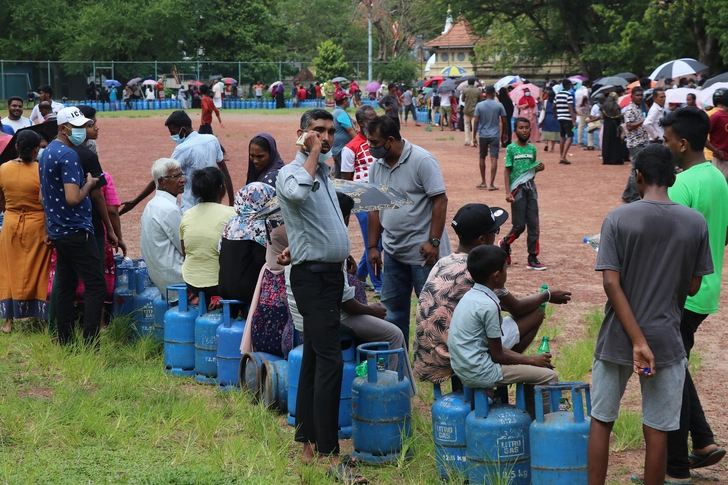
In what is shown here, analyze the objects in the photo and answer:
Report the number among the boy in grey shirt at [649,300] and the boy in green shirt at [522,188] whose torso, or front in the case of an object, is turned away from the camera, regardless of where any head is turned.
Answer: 1

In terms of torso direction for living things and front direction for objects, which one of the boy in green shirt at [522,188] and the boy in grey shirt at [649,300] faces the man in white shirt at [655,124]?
the boy in grey shirt

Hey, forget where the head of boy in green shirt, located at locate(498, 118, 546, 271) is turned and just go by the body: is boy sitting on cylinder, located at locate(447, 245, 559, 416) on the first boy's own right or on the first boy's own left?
on the first boy's own right

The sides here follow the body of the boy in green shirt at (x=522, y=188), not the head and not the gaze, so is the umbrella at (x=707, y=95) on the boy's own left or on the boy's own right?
on the boy's own left

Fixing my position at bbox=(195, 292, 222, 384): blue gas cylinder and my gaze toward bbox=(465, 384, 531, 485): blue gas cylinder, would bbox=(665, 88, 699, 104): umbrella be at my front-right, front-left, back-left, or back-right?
back-left

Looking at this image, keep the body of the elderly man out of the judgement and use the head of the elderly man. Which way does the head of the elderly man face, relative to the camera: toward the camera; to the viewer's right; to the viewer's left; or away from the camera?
to the viewer's right

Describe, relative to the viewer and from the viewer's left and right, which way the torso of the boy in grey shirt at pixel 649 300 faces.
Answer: facing away from the viewer

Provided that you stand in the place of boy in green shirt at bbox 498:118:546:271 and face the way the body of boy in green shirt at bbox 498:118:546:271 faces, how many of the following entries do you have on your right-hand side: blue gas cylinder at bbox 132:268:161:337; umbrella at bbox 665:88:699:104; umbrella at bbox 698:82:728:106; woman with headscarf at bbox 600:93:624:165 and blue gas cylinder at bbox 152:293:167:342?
2

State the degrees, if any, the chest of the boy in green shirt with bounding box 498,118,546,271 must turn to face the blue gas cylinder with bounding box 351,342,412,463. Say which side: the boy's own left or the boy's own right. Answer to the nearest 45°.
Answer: approximately 45° to the boy's own right

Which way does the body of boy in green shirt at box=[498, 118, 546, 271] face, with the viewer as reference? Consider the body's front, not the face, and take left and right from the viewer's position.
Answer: facing the viewer and to the right of the viewer

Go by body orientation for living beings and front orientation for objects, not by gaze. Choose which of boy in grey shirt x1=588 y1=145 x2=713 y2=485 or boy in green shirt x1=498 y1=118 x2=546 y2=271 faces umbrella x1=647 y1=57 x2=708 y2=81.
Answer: the boy in grey shirt
